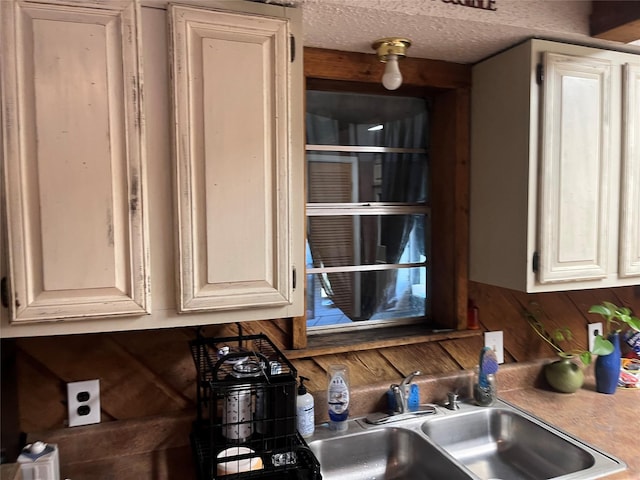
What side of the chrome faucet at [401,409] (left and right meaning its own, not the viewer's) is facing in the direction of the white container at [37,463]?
right

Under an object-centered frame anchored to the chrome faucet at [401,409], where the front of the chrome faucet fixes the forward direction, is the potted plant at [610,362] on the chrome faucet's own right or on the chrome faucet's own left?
on the chrome faucet's own left

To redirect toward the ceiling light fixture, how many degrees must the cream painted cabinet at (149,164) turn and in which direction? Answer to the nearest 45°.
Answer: approximately 90° to its left

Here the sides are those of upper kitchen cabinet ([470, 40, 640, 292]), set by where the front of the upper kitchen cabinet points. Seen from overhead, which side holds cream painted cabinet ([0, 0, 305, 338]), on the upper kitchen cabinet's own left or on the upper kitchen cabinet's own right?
on the upper kitchen cabinet's own right

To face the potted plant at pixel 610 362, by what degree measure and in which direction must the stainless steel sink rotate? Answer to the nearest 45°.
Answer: approximately 90° to its left

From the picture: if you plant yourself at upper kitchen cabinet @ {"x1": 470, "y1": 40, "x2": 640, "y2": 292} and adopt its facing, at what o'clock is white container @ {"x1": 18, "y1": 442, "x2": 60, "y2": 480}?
The white container is roughly at 3 o'clock from the upper kitchen cabinet.

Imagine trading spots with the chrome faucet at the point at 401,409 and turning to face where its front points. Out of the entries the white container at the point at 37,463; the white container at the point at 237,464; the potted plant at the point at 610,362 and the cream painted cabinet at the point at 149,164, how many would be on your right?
3

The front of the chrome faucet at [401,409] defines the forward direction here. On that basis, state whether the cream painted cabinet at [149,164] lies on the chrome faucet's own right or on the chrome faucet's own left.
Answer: on the chrome faucet's own right

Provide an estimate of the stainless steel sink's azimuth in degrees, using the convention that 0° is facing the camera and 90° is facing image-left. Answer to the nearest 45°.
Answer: approximately 315°

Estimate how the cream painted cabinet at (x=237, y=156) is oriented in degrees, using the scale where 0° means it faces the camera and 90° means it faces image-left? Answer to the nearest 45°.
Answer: approximately 0°
